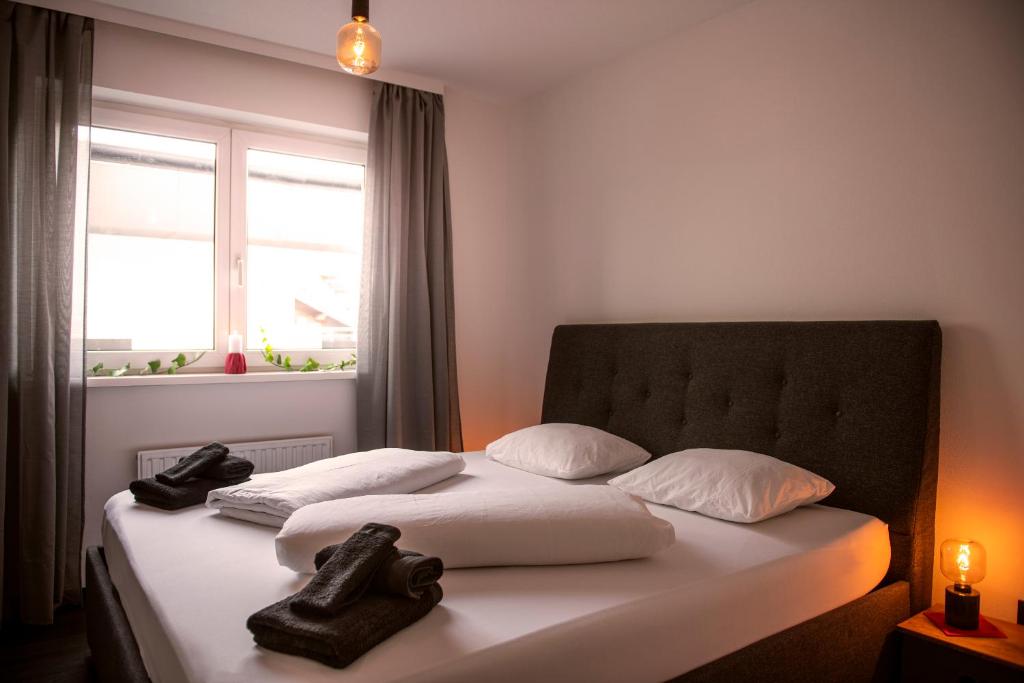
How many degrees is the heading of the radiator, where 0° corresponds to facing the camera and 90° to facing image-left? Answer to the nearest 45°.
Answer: approximately 315°

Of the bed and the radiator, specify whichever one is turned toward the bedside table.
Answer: the radiator

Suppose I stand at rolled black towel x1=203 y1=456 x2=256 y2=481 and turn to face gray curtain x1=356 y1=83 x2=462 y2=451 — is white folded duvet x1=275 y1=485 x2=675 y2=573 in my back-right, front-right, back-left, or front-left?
back-right

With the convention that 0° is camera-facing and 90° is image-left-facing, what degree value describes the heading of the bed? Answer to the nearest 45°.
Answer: approximately 45°

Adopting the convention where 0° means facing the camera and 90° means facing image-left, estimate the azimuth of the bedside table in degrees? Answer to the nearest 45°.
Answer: approximately 45°

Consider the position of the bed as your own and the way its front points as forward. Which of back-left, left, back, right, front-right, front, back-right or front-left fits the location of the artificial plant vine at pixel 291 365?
right

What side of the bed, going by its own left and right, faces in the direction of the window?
right
